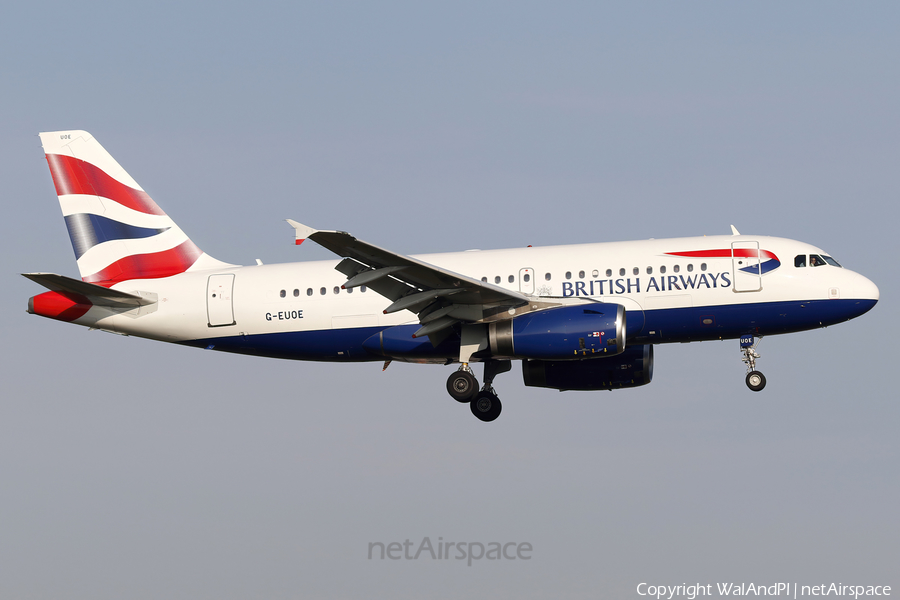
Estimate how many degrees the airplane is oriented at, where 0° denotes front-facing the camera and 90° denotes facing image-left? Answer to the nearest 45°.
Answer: approximately 270°
